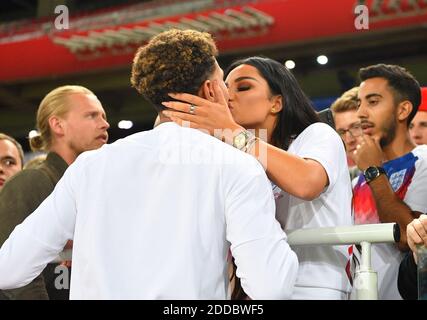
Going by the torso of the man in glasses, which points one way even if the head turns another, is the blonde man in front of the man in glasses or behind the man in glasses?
in front

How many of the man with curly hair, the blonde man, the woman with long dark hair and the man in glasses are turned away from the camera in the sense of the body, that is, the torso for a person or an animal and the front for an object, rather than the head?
1

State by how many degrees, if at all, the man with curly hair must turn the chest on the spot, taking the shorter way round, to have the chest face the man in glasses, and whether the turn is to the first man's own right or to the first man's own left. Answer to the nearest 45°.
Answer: approximately 45° to the first man's own right

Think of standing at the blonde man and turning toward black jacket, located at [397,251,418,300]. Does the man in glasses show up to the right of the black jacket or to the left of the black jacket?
left

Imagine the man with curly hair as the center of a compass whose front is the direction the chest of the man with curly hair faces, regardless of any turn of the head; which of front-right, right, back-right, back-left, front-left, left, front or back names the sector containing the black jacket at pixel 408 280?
front-right

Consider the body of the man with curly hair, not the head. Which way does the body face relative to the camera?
away from the camera

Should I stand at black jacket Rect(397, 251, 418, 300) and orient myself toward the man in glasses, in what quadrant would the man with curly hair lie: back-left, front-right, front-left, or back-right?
back-left

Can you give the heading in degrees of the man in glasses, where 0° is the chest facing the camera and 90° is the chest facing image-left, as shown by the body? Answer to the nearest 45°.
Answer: approximately 45°

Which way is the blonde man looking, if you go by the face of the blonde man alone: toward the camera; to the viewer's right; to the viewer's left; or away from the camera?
to the viewer's right

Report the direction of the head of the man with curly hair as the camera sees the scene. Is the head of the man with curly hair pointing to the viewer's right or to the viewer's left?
to the viewer's right
